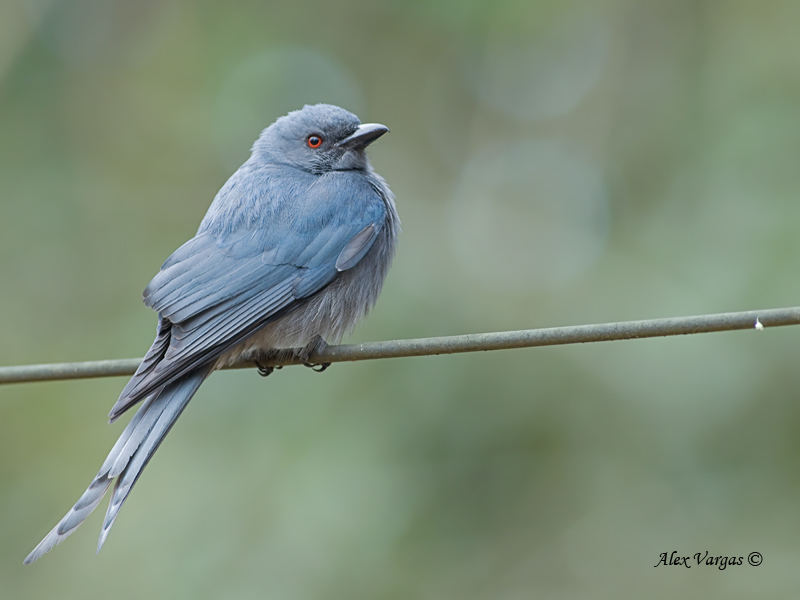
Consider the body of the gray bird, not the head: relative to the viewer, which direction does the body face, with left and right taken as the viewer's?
facing to the right of the viewer
